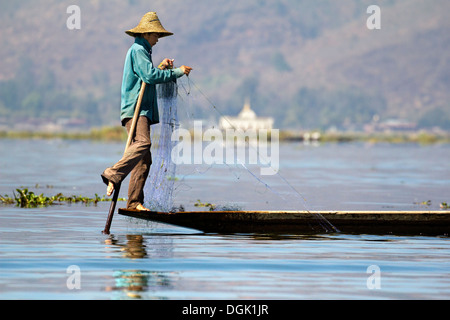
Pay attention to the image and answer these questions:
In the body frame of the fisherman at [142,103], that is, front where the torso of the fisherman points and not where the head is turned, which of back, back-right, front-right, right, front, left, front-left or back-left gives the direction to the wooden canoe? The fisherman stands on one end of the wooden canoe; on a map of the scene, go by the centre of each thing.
front

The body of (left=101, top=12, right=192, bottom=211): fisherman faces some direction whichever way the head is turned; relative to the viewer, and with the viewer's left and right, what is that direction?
facing to the right of the viewer
